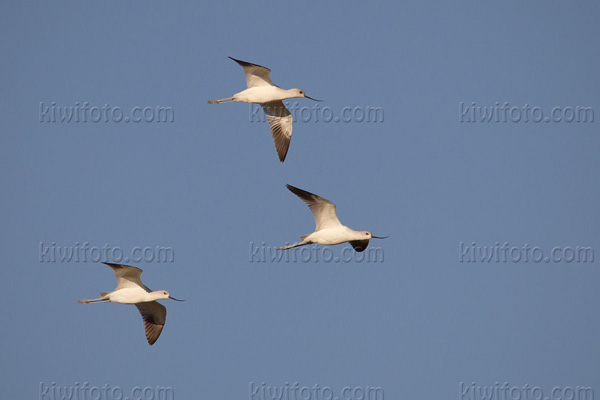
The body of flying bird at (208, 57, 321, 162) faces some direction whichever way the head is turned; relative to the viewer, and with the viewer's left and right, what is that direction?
facing to the right of the viewer

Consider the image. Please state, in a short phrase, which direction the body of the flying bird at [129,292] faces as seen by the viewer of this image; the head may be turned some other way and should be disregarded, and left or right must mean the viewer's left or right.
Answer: facing to the right of the viewer

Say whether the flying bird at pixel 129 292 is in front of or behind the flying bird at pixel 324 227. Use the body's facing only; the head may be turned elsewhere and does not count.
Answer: behind

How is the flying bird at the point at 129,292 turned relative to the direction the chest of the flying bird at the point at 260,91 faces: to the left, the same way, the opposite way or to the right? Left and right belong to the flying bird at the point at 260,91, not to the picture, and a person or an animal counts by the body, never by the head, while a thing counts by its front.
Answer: the same way

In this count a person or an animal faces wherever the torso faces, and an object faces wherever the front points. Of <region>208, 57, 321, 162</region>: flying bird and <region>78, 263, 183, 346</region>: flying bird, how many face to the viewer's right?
2

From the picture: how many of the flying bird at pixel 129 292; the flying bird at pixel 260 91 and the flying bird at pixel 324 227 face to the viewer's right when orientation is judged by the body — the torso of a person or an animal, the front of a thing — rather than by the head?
3

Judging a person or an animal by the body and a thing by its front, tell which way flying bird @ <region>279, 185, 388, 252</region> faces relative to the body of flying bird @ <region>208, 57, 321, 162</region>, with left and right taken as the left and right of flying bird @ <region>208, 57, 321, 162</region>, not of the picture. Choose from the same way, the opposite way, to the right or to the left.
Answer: the same way

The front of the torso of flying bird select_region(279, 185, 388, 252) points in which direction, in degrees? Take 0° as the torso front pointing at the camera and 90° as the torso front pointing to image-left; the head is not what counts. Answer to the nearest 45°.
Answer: approximately 270°

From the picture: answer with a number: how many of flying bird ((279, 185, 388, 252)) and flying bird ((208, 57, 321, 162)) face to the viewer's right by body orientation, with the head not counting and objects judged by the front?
2
